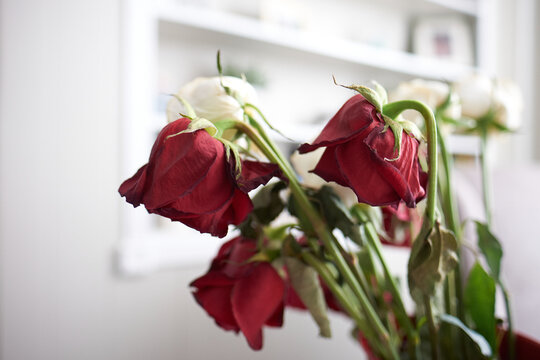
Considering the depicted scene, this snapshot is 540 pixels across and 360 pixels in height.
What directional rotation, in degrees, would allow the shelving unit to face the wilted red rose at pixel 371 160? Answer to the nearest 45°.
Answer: approximately 45° to its right

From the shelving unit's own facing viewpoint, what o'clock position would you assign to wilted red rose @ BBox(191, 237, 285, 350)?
The wilted red rose is roughly at 1 o'clock from the shelving unit.

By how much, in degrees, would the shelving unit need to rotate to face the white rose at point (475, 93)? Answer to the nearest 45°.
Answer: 0° — it already faces it

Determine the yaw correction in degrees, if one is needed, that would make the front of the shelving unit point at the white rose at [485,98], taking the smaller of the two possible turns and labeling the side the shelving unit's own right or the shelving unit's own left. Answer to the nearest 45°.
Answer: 0° — it already faces it

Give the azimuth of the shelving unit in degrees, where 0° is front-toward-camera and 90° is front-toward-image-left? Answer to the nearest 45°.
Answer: approximately 315°

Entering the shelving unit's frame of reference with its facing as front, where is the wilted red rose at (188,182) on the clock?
The wilted red rose is roughly at 1 o'clock from the shelving unit.
